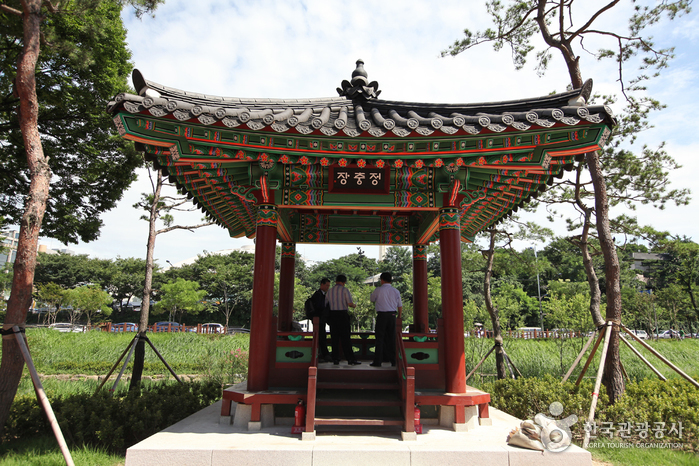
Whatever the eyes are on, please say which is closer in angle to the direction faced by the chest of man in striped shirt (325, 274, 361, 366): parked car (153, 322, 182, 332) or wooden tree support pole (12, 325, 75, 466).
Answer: the parked car

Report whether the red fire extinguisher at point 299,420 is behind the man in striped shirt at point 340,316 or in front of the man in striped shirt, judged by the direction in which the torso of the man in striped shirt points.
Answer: behind

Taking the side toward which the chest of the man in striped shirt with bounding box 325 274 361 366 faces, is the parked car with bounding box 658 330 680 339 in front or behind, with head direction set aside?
in front

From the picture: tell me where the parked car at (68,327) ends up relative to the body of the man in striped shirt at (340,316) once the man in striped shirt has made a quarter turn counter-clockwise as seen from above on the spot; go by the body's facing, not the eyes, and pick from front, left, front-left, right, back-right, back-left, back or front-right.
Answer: front

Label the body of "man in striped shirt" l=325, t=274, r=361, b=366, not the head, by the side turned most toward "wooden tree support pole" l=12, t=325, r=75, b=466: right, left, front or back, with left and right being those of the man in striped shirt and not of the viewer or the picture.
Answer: back

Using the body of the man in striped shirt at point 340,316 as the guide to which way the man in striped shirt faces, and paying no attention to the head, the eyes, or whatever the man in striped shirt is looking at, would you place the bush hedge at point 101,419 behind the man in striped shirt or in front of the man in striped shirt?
behind

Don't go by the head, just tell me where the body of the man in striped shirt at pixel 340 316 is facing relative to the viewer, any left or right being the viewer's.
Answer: facing away from the viewer and to the right of the viewer

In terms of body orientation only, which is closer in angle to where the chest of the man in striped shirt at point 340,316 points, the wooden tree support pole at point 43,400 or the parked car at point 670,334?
the parked car
